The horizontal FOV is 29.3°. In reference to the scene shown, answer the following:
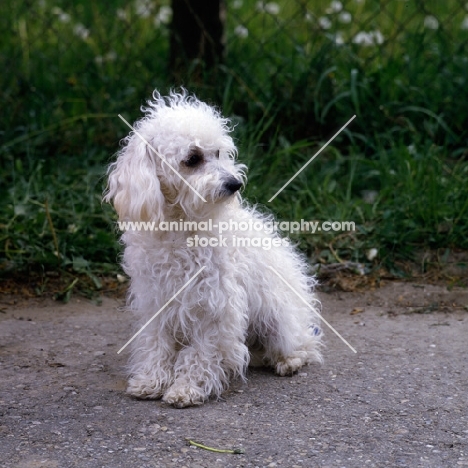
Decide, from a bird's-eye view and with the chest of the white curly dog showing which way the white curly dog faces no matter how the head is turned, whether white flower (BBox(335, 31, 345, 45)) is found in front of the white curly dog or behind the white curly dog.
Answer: behind

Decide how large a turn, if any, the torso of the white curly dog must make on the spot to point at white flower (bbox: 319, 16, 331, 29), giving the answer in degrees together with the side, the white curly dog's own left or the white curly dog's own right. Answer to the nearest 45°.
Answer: approximately 135° to the white curly dog's own right

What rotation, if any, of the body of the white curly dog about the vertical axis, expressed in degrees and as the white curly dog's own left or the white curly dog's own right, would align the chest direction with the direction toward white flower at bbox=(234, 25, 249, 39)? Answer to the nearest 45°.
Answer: approximately 135° to the white curly dog's own right

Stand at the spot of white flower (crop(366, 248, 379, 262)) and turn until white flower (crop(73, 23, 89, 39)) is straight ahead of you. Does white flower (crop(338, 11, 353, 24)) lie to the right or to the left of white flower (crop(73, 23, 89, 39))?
right

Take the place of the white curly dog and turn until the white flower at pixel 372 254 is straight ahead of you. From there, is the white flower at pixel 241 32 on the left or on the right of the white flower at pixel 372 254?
left

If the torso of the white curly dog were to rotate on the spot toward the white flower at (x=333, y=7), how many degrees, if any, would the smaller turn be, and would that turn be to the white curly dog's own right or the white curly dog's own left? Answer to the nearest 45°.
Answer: approximately 135° to the white curly dog's own right

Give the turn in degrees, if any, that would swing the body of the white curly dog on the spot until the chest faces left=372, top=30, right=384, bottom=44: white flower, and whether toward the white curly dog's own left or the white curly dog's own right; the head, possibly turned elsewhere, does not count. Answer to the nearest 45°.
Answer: approximately 135° to the white curly dog's own right

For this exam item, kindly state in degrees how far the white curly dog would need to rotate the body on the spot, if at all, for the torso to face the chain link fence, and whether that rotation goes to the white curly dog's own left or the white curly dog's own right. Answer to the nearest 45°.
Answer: approximately 135° to the white curly dog's own right

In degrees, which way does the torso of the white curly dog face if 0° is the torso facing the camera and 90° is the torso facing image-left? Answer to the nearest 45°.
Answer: approximately 45°

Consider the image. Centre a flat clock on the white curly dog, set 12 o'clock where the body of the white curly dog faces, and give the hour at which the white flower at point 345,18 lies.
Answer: The white flower is roughly at 5 o'clock from the white curly dog.

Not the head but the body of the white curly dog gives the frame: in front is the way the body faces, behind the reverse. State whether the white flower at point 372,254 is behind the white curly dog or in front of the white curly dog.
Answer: behind

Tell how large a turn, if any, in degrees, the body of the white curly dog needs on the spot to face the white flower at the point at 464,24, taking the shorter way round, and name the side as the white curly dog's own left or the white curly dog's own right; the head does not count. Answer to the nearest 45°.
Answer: approximately 180°
